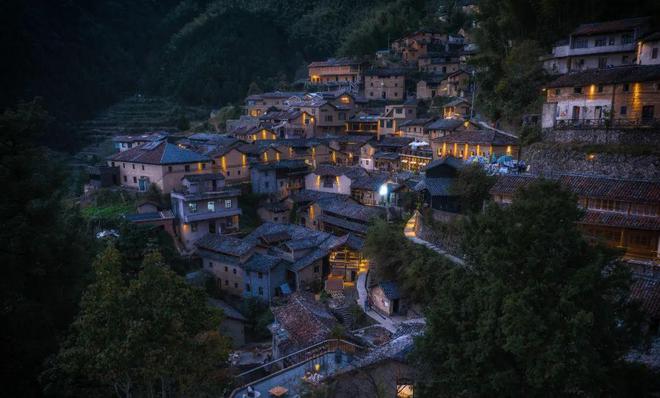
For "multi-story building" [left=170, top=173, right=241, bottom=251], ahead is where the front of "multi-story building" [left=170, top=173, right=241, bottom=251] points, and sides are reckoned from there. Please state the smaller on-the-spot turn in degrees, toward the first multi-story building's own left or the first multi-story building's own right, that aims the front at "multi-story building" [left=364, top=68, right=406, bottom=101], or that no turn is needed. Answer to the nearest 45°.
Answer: approximately 90° to the first multi-story building's own left

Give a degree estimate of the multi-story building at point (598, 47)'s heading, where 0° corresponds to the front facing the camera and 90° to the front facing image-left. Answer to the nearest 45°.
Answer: approximately 0°

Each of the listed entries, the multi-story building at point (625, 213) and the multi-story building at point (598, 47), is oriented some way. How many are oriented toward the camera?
2

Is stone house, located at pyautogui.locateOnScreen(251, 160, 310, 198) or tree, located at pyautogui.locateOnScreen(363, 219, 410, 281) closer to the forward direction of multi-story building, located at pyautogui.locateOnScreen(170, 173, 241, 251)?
the tree

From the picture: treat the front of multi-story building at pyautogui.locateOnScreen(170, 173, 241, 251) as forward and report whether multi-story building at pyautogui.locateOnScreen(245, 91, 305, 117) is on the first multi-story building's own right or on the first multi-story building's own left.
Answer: on the first multi-story building's own left

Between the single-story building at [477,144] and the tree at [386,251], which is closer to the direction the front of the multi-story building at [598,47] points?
the tree
